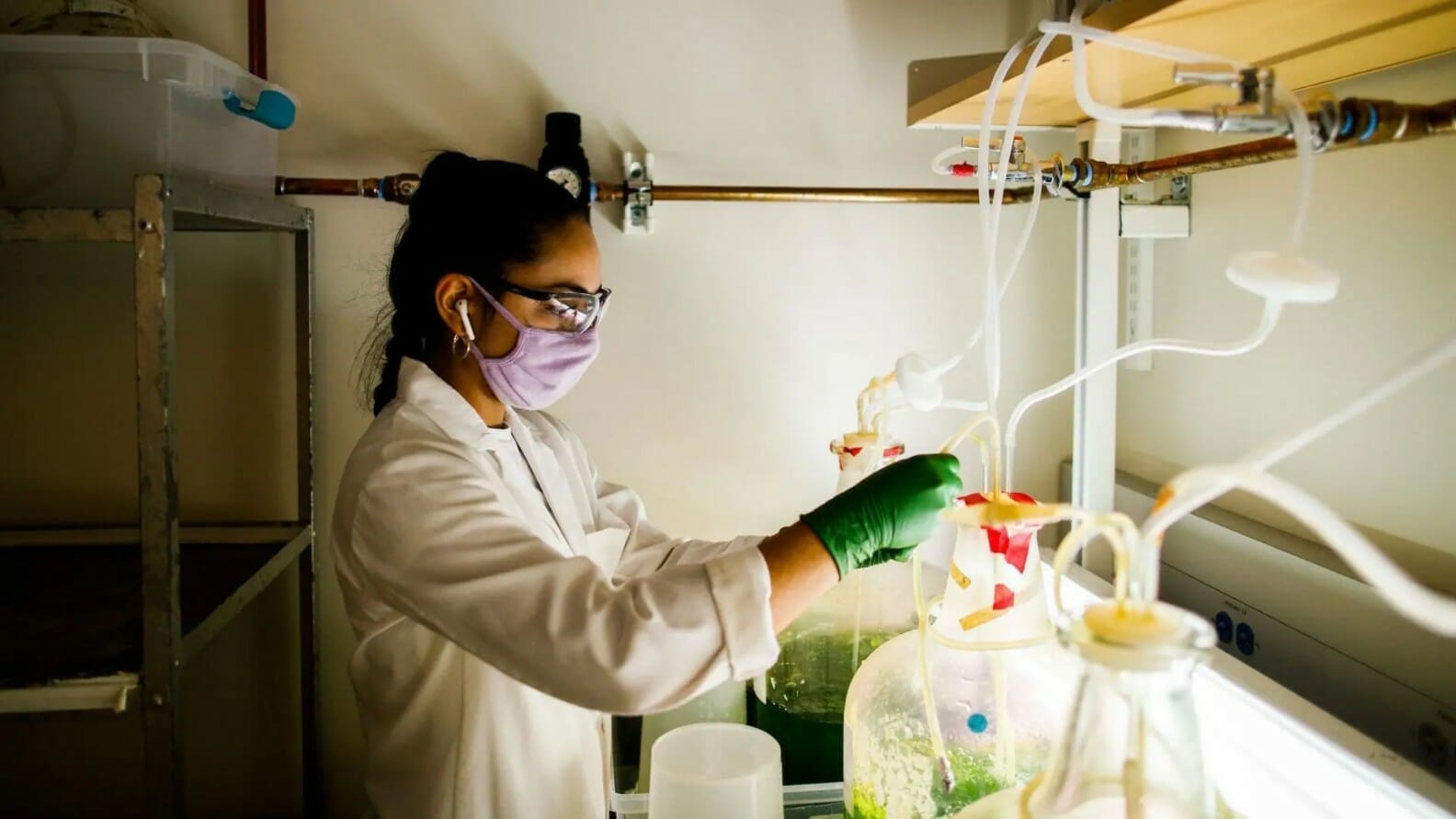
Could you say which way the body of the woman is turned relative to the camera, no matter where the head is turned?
to the viewer's right

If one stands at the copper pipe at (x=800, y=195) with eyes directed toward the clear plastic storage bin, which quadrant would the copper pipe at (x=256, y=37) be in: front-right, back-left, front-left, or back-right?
front-right

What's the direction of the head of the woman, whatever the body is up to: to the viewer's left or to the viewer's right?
to the viewer's right

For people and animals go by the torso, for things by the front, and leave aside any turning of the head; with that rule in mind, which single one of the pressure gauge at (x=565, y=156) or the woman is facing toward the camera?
the pressure gauge

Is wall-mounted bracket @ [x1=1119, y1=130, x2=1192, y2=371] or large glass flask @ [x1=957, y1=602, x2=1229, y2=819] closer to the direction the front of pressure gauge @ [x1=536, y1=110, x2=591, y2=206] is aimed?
the large glass flask

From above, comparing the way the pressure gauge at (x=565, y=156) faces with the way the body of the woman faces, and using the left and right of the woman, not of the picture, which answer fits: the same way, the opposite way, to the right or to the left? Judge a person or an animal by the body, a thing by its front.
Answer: to the right

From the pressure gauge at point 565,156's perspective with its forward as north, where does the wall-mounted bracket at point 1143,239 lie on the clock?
The wall-mounted bracket is roughly at 9 o'clock from the pressure gauge.

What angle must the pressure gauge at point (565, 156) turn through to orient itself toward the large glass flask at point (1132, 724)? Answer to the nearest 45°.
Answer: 0° — it already faces it

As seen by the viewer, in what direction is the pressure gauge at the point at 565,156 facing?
toward the camera

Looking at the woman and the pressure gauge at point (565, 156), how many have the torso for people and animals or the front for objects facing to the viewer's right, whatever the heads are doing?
1
